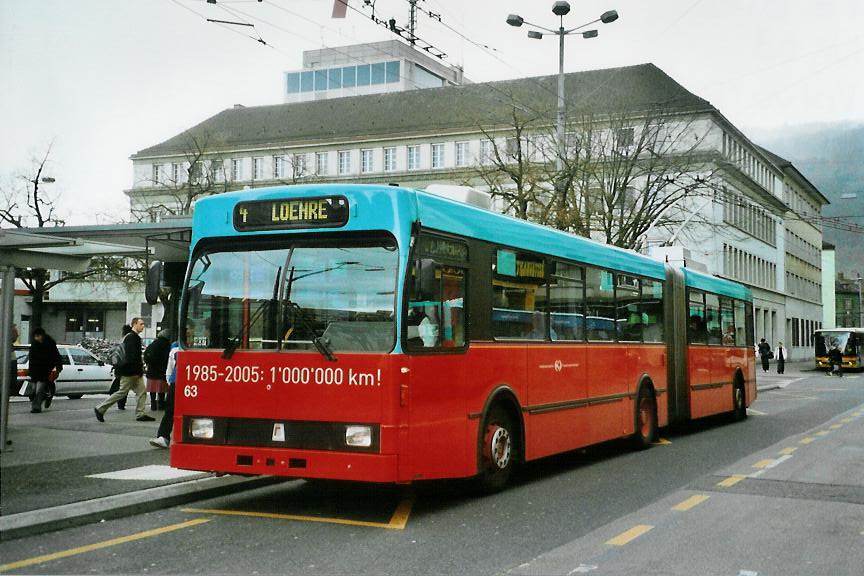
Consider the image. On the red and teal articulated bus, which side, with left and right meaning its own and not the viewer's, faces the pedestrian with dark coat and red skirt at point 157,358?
right

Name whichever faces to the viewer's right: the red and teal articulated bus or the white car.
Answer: the white car

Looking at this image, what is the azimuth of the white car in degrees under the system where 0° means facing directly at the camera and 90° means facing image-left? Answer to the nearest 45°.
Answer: approximately 270°

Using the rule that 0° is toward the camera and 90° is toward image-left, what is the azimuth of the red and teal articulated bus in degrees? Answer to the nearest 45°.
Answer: approximately 45°

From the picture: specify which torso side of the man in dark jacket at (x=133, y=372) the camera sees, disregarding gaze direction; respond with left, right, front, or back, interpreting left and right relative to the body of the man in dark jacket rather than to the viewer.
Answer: right

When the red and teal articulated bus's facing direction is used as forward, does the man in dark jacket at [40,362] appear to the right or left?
on its right

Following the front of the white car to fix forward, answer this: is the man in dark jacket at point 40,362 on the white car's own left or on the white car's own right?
on the white car's own right
